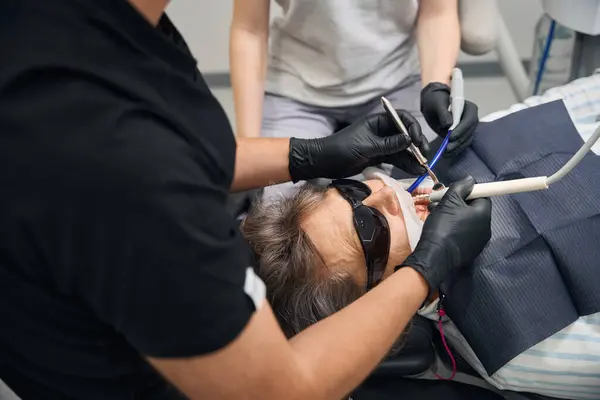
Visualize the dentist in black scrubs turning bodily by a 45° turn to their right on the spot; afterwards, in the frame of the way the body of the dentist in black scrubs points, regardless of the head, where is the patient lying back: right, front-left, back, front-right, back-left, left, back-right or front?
left

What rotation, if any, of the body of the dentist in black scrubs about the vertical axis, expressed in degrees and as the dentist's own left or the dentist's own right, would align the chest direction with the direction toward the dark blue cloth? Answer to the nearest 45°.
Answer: approximately 45° to the dentist's own left

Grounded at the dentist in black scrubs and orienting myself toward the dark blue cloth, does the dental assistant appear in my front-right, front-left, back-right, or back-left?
front-left

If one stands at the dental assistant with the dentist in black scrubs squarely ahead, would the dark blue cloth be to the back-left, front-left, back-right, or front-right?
front-left

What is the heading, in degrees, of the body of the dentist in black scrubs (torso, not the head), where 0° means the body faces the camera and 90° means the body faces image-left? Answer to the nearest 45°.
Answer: approximately 270°

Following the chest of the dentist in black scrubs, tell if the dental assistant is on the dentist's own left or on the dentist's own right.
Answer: on the dentist's own left
